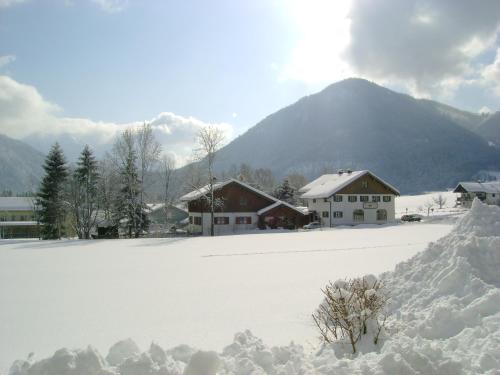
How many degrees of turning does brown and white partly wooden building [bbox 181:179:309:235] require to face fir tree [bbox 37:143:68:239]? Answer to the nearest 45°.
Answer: approximately 90° to its right

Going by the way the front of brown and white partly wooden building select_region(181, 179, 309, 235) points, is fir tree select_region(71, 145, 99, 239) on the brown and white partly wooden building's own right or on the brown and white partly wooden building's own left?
on the brown and white partly wooden building's own right

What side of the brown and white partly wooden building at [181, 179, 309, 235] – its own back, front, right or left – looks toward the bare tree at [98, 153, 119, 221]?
right

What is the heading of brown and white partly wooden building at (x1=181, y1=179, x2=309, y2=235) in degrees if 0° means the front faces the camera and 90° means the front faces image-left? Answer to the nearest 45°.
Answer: approximately 0°
